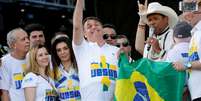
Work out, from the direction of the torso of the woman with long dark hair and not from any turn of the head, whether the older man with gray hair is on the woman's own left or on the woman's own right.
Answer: on the woman's own right

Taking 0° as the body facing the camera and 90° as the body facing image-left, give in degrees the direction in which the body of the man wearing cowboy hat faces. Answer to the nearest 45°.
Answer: approximately 45°

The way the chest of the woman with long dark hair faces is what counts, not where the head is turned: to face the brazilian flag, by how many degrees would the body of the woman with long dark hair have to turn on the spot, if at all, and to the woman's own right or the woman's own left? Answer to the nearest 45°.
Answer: approximately 45° to the woman's own left

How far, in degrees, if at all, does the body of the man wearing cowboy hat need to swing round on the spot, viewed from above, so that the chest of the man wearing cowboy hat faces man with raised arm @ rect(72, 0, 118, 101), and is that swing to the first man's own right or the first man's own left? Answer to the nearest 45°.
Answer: approximately 45° to the first man's own right

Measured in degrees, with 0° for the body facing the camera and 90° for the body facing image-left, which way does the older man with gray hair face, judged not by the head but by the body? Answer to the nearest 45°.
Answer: approximately 315°

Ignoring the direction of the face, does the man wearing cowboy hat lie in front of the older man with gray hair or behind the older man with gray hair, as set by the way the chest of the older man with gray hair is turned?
in front

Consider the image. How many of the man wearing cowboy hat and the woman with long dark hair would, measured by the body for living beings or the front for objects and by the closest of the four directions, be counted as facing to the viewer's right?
0

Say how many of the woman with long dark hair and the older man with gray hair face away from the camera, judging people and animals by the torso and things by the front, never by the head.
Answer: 0

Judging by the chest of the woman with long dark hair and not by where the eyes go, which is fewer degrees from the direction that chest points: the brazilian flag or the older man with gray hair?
the brazilian flag
